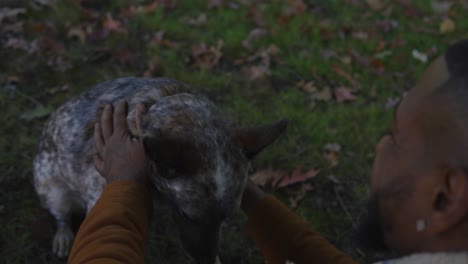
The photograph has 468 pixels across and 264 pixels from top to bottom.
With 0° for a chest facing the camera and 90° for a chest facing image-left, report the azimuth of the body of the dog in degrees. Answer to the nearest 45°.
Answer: approximately 315°

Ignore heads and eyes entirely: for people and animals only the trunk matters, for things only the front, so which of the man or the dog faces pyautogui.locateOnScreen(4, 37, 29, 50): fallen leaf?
the man

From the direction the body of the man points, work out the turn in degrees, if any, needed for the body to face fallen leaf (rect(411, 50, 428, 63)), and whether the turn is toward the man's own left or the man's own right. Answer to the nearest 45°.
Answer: approximately 45° to the man's own right

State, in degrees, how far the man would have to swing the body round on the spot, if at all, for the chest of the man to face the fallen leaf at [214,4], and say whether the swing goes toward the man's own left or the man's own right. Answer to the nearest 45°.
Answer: approximately 45° to the man's own right

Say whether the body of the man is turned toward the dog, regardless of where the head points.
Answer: yes

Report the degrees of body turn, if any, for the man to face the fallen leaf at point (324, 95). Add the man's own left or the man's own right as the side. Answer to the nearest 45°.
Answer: approximately 45° to the man's own right

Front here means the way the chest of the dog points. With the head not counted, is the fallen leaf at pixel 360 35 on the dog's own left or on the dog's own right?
on the dog's own left

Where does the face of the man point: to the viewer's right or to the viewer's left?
to the viewer's left

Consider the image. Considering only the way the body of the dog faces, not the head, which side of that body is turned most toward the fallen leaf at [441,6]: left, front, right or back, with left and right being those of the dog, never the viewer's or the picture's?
left

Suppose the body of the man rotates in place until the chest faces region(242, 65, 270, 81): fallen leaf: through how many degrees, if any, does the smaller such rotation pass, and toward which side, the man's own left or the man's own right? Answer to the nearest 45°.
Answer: approximately 45° to the man's own right

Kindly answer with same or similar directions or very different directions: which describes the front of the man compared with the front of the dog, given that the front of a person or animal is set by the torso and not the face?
very different directions

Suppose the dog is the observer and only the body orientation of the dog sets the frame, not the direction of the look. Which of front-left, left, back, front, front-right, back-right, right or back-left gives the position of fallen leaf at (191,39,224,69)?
back-left
